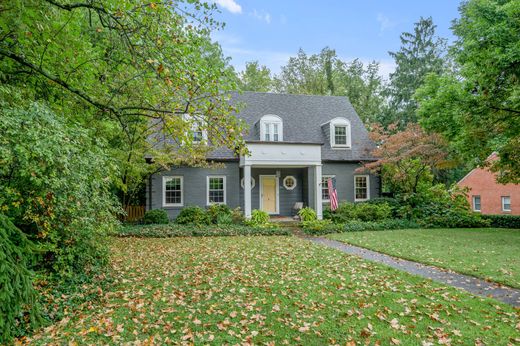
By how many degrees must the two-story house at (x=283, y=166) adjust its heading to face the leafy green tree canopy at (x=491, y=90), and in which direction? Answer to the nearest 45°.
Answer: approximately 45° to its left

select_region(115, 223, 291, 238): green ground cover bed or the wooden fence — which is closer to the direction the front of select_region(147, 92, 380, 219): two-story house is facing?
the green ground cover bed

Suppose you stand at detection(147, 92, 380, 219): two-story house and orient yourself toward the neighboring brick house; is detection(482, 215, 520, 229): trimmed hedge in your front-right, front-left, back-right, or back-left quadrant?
front-right

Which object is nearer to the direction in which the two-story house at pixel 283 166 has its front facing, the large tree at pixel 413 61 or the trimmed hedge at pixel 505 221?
the trimmed hedge

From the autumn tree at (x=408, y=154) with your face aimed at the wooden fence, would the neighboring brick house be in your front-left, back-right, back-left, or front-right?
back-right

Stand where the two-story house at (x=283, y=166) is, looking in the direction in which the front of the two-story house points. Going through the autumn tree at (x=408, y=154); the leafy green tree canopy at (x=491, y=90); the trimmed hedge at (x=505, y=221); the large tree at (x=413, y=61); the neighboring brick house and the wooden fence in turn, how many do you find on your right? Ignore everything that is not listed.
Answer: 1

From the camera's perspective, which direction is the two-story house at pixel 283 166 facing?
toward the camera

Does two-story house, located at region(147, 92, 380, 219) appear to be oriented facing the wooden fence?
no

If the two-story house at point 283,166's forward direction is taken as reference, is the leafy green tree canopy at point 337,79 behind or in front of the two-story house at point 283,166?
behind

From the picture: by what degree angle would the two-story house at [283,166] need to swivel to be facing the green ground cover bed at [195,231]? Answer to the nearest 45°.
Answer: approximately 45° to its right

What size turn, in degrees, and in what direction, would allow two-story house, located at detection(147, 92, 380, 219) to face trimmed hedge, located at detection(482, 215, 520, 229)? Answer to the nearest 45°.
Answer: approximately 90° to its left

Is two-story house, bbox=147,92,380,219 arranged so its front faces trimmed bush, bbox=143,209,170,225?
no

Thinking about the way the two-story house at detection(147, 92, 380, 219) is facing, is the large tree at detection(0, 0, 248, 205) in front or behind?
in front

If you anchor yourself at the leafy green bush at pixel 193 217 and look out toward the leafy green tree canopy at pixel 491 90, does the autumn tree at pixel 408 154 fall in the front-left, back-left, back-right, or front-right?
front-left
